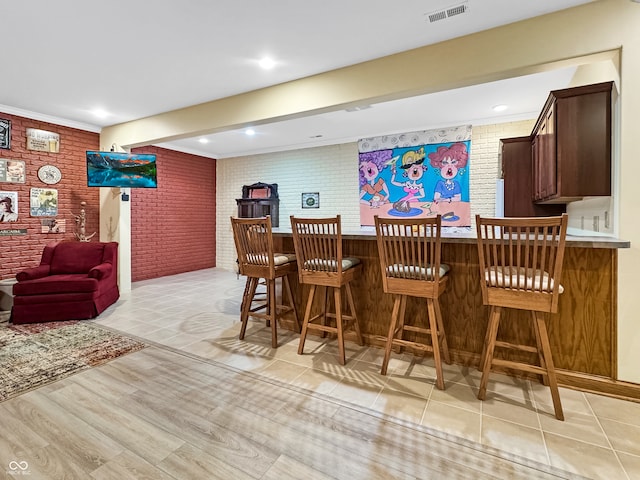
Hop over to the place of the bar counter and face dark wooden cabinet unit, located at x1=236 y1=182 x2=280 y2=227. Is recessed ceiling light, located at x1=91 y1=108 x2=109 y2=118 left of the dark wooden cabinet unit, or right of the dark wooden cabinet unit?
left

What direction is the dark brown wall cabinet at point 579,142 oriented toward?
to the viewer's left

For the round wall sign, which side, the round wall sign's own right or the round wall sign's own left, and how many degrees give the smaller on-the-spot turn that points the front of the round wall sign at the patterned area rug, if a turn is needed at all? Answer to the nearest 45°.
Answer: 0° — it already faces it
